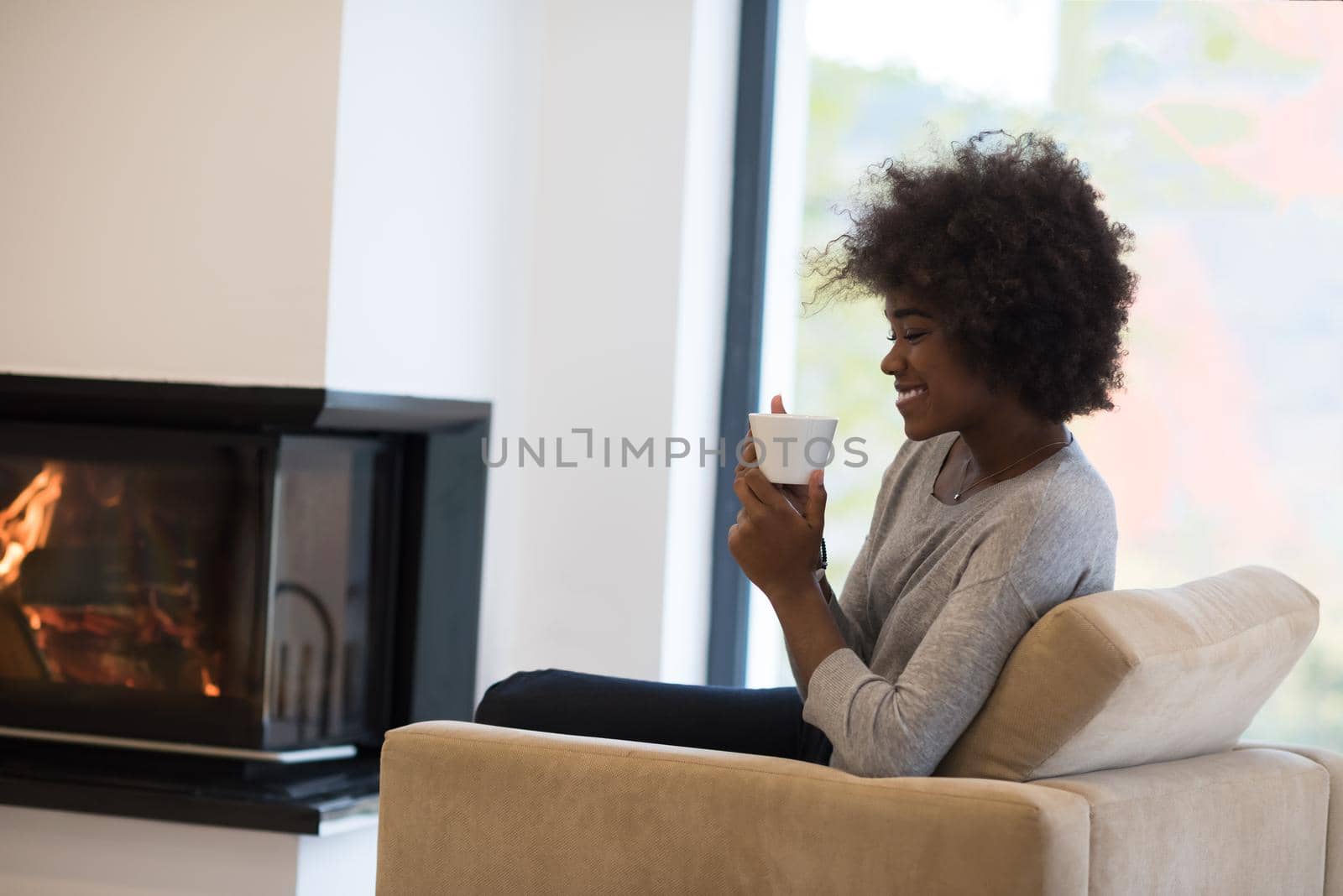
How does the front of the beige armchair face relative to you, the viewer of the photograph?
facing away from the viewer and to the left of the viewer

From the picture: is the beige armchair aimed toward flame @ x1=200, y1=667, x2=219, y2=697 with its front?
yes

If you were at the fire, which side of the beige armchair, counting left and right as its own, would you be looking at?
front

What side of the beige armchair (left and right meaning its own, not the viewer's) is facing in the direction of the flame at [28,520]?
front

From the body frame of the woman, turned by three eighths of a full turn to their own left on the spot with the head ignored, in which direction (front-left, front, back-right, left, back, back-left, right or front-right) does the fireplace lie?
back

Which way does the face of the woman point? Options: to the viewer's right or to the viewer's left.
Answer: to the viewer's left

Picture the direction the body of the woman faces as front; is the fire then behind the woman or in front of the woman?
in front

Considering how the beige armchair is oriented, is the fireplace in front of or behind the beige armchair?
in front

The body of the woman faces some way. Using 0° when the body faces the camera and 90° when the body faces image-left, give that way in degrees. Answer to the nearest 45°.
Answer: approximately 90°
